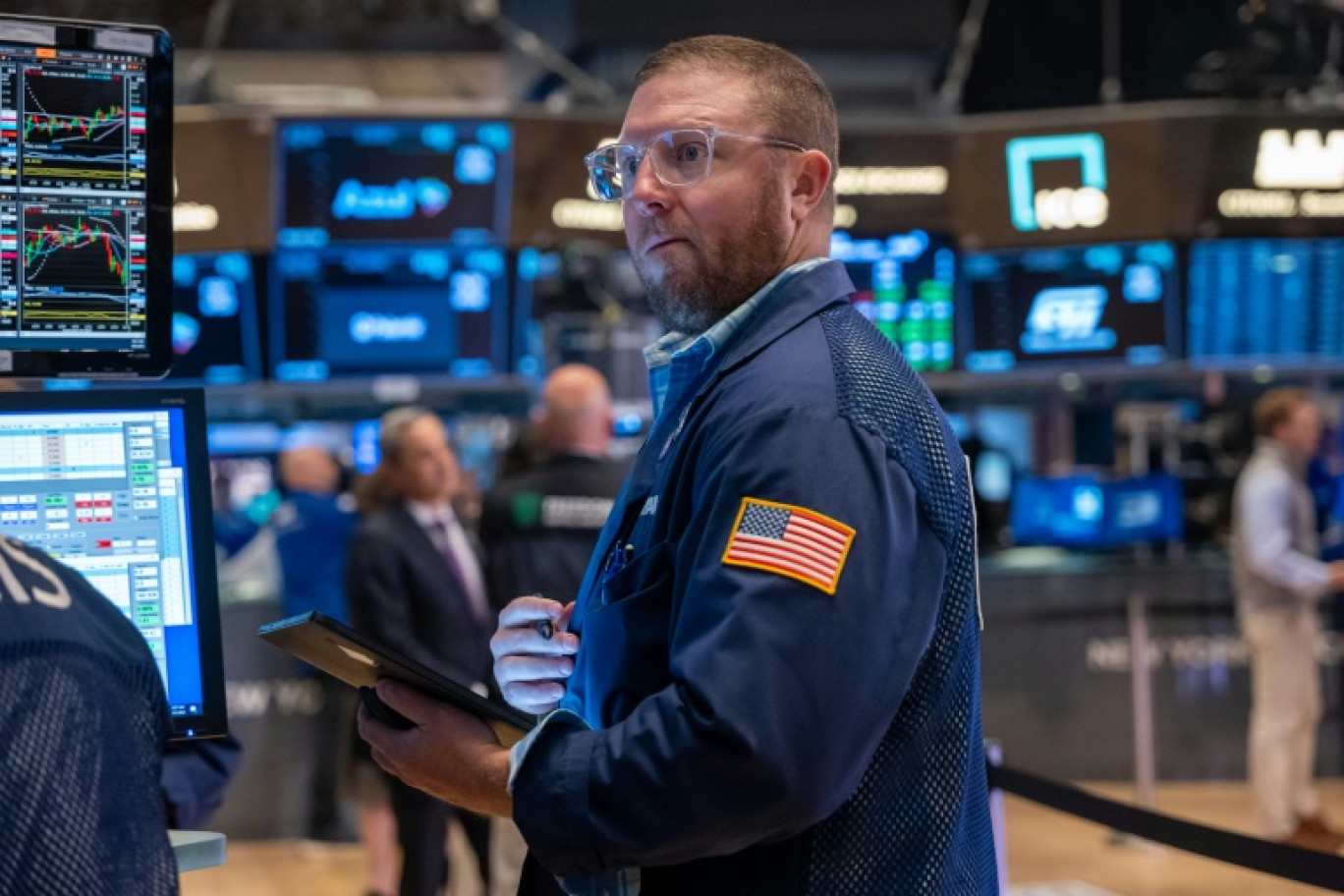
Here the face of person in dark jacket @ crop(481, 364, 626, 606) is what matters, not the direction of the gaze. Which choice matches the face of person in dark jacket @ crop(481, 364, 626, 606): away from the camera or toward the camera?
away from the camera

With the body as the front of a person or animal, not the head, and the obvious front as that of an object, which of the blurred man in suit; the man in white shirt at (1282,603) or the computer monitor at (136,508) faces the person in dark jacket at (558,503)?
the blurred man in suit

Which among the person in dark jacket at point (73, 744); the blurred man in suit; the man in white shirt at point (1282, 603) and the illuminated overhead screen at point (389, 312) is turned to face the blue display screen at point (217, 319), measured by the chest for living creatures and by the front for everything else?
the person in dark jacket

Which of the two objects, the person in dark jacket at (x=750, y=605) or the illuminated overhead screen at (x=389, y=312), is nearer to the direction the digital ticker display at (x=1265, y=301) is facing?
the person in dark jacket

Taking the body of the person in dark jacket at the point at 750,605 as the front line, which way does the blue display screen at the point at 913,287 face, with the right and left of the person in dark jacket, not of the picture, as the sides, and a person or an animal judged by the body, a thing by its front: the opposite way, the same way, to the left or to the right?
to the left

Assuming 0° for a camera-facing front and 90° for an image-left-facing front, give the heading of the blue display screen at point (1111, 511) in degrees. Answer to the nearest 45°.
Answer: approximately 0°

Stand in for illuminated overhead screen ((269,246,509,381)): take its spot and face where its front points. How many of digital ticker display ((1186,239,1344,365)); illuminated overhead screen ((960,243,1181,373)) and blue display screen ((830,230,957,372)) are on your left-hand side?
3

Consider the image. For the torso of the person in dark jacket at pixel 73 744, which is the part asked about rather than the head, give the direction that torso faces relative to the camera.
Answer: away from the camera

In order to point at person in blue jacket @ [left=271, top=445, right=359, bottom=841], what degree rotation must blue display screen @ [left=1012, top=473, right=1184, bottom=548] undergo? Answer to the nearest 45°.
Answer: approximately 45° to its right

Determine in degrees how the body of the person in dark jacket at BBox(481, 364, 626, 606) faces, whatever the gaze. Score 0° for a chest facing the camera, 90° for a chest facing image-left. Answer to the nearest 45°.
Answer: approximately 180°
